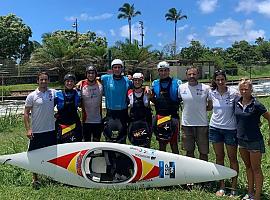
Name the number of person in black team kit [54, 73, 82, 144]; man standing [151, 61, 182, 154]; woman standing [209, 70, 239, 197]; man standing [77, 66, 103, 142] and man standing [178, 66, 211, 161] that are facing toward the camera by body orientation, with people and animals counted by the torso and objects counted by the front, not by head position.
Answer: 5

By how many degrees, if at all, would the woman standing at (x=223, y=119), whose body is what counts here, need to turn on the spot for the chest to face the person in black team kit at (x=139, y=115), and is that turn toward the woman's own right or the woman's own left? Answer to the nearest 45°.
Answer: approximately 90° to the woman's own right

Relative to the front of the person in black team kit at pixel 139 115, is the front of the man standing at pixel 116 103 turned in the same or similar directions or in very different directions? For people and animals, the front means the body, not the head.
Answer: same or similar directions

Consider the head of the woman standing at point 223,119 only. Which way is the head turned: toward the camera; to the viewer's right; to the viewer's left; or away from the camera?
toward the camera

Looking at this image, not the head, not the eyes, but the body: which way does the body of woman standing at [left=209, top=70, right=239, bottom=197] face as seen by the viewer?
toward the camera

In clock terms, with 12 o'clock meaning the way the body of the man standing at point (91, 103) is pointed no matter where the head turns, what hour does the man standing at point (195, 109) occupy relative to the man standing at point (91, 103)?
the man standing at point (195, 109) is roughly at 10 o'clock from the man standing at point (91, 103).

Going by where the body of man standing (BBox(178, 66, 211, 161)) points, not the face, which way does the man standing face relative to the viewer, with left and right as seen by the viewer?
facing the viewer

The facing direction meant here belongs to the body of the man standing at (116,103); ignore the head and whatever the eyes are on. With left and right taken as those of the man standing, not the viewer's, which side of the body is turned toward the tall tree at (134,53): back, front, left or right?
back

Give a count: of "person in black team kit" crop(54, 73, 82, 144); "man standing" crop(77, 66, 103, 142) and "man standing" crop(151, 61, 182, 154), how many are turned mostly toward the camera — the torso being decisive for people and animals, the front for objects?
3

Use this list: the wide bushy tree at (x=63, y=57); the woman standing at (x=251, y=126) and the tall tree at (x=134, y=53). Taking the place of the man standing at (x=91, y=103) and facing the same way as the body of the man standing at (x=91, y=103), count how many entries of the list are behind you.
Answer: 2

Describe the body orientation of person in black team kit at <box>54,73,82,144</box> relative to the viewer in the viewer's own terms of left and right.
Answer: facing the viewer

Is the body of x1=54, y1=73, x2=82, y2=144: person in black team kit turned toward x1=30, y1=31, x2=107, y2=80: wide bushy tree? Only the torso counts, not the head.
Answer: no

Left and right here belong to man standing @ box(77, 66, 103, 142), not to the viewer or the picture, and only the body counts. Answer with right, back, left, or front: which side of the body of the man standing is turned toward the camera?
front

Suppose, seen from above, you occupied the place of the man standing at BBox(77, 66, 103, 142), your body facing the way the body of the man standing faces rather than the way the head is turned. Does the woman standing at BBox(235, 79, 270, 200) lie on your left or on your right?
on your left

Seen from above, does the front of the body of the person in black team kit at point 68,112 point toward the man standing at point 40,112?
no

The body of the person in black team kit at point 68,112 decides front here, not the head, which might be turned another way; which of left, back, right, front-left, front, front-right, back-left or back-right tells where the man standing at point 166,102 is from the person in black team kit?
left

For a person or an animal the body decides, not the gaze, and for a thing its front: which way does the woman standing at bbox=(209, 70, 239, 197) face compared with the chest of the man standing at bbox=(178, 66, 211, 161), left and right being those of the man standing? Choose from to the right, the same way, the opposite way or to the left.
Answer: the same way
